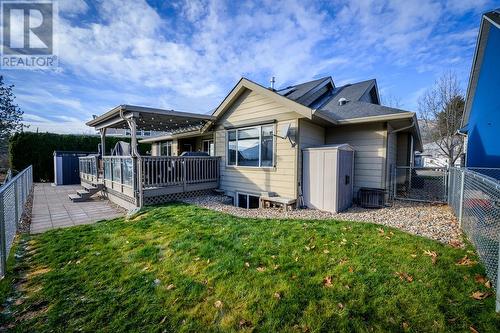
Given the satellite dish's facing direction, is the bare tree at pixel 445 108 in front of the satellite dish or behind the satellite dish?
behind

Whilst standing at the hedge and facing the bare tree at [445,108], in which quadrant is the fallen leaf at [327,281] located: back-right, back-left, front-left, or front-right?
front-right

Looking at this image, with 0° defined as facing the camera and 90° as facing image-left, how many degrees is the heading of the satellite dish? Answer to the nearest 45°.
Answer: approximately 45°

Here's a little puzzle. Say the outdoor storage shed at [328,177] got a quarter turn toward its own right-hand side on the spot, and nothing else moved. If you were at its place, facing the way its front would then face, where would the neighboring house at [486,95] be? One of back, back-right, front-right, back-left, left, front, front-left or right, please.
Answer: back

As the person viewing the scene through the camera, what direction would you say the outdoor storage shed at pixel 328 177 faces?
facing the viewer and to the right of the viewer

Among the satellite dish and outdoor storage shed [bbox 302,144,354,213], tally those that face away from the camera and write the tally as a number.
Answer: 0

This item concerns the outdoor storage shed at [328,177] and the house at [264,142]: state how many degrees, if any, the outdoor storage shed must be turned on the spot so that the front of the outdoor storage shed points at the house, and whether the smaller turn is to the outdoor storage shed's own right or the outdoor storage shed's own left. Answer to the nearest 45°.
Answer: approximately 135° to the outdoor storage shed's own right

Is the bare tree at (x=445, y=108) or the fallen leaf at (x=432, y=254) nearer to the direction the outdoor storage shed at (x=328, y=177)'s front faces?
the fallen leaf

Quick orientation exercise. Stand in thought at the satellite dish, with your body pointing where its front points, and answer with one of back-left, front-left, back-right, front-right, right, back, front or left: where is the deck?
front-right

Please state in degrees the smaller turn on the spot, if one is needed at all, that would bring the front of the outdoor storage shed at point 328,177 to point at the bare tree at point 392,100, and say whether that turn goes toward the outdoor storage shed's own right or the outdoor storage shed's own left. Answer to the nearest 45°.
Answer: approximately 135° to the outdoor storage shed's own left

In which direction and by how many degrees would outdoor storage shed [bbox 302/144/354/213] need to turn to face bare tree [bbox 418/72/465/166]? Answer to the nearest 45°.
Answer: approximately 90° to its left

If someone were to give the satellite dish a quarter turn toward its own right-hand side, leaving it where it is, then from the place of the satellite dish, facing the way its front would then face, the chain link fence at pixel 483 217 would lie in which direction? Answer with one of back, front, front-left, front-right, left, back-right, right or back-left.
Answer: back

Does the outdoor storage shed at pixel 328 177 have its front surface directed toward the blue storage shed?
no

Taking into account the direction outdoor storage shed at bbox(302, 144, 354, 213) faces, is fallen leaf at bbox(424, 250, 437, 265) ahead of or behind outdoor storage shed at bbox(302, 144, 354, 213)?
ahead

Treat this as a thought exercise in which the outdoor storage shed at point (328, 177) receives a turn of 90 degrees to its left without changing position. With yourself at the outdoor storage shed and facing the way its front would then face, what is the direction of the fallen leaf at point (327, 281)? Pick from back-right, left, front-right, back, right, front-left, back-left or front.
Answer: back-right

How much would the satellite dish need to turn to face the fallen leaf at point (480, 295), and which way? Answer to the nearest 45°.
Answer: approximately 90° to its left

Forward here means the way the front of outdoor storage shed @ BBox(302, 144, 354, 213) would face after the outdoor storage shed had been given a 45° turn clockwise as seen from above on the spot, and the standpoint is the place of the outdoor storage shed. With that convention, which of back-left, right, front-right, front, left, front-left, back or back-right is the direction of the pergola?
right
